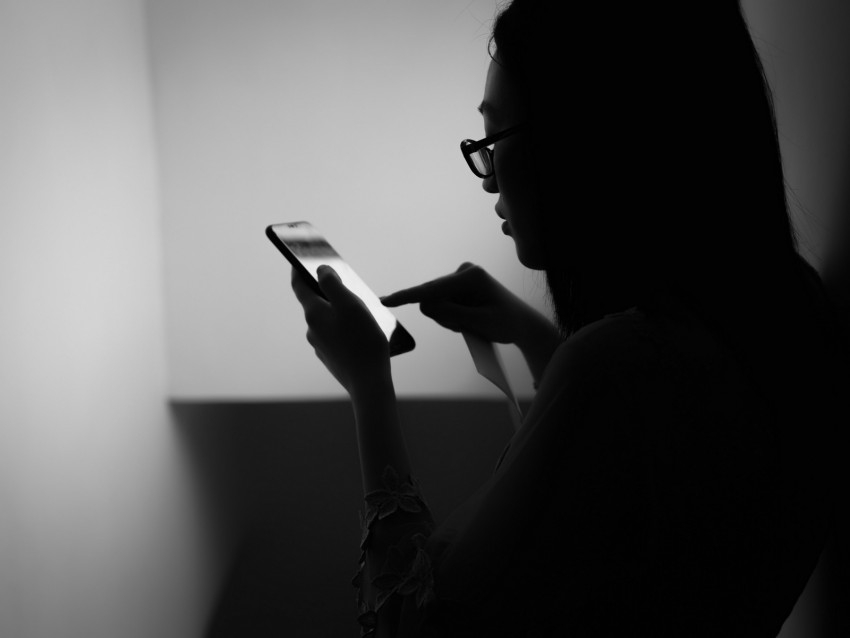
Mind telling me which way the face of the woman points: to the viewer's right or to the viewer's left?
to the viewer's left

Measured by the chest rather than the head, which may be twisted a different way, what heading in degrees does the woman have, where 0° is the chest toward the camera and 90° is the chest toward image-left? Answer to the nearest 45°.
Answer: approximately 135°
